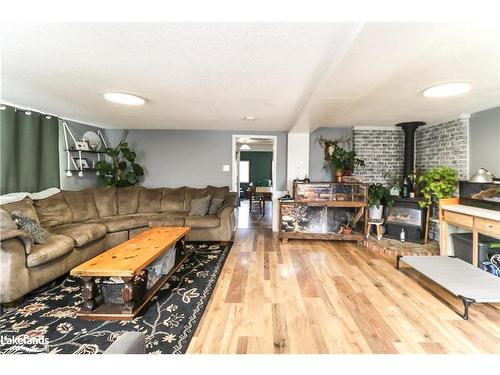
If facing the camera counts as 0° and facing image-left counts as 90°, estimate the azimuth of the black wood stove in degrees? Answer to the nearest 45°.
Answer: approximately 45°

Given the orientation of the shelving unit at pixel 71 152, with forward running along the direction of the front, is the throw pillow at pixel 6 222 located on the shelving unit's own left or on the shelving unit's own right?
on the shelving unit's own right

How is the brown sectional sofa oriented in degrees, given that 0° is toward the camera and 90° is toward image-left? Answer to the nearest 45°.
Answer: approximately 315°

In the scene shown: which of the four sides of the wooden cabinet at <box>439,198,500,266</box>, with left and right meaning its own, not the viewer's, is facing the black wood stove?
right

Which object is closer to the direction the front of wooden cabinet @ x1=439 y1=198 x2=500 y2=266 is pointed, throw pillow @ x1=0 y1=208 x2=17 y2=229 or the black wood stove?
the throw pillow

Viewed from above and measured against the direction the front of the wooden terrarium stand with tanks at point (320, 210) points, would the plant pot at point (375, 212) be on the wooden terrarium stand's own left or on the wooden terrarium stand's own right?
on the wooden terrarium stand's own left

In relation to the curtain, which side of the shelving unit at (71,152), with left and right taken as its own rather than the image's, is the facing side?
right
